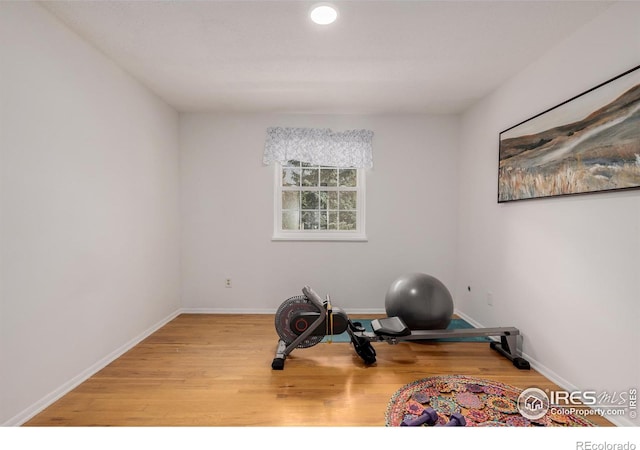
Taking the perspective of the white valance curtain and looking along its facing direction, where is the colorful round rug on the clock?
The colorful round rug is roughly at 11 o'clock from the white valance curtain.

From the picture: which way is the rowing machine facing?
to the viewer's left

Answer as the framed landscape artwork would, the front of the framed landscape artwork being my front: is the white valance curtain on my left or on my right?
on my right

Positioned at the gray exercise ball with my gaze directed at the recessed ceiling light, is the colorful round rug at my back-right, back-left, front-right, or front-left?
front-left

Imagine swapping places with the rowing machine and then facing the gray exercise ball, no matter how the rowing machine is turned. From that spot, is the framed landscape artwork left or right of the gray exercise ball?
right

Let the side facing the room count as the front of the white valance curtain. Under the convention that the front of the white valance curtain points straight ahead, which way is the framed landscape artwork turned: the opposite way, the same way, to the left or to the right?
to the right

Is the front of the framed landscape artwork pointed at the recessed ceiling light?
yes

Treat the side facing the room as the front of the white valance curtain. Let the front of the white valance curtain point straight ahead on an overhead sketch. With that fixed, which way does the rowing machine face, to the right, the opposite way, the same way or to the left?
to the right

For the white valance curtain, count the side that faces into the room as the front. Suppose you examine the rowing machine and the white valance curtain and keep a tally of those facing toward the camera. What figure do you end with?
1

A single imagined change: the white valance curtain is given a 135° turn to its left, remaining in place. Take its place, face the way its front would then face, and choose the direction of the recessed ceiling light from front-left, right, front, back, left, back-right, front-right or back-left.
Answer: back-right

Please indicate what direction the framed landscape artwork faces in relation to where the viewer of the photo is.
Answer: facing the viewer and to the left of the viewer

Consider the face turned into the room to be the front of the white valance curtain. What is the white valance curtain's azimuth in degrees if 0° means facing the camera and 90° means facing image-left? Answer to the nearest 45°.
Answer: approximately 0°

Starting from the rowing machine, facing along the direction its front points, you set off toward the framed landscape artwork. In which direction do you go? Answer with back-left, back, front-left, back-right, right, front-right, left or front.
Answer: back
